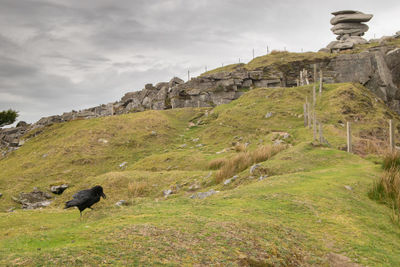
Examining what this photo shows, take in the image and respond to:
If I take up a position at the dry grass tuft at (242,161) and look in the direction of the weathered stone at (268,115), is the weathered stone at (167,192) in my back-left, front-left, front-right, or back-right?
back-left

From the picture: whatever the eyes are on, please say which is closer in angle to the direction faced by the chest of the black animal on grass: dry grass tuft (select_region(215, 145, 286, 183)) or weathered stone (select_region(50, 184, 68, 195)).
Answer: the dry grass tuft

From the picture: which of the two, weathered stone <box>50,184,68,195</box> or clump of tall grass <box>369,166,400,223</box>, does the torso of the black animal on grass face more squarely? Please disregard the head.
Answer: the clump of tall grass

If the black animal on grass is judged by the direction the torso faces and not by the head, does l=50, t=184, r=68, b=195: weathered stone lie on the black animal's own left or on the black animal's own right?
on the black animal's own left

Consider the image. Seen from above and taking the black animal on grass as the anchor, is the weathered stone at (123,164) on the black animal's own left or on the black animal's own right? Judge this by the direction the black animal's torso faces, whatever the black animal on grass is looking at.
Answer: on the black animal's own left

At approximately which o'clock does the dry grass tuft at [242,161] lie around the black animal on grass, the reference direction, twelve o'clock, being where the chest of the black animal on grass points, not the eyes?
The dry grass tuft is roughly at 11 o'clock from the black animal on grass.

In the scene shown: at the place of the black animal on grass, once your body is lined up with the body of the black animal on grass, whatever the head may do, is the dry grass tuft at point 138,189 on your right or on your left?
on your left

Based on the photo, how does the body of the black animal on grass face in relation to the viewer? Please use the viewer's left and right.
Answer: facing to the right of the viewer

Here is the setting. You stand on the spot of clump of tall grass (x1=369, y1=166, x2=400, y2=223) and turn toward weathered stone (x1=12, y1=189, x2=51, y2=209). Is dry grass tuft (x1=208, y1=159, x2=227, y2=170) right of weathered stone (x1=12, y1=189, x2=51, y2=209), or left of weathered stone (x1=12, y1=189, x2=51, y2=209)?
right
